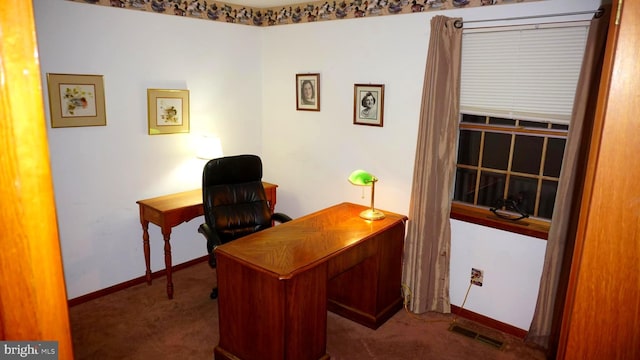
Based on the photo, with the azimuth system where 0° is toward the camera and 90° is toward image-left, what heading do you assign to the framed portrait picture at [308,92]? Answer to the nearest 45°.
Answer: approximately 45°

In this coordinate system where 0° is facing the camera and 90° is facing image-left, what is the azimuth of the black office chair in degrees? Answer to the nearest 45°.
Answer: approximately 315°

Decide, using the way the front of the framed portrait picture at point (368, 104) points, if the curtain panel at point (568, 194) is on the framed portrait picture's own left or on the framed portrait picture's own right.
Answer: on the framed portrait picture's own left

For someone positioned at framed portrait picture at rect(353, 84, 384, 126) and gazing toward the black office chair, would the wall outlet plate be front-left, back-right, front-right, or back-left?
back-left
